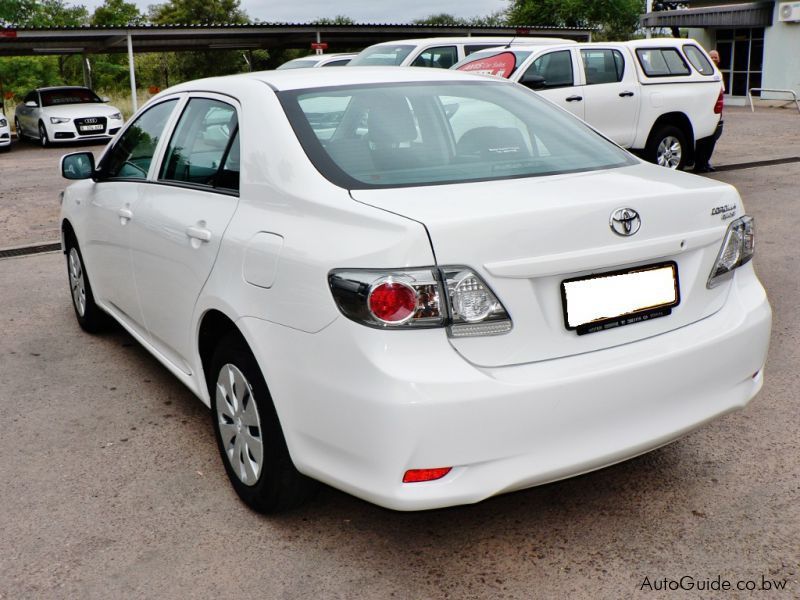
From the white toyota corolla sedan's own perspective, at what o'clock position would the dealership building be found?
The dealership building is roughly at 2 o'clock from the white toyota corolla sedan.

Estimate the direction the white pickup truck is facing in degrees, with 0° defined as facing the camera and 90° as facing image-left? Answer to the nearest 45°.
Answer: approximately 45°

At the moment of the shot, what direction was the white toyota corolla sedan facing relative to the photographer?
facing away from the viewer and to the left of the viewer

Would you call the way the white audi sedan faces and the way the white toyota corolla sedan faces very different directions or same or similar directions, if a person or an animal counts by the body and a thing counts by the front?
very different directions

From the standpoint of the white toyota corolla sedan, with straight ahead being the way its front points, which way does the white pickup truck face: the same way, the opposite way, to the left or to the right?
to the left

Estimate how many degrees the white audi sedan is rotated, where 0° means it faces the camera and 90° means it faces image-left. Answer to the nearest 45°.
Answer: approximately 315°

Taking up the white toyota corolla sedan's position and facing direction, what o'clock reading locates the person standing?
The person standing is roughly at 2 o'clock from the white toyota corolla sedan.
